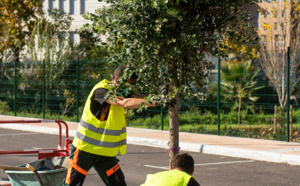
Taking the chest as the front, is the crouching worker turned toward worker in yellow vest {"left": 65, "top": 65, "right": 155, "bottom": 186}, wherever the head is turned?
no

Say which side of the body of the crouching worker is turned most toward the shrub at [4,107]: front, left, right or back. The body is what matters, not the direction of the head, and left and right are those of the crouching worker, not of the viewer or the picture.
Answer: left

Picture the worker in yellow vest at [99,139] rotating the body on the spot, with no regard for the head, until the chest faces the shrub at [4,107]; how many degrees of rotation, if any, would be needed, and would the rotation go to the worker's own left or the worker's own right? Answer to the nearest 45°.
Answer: approximately 90° to the worker's own left

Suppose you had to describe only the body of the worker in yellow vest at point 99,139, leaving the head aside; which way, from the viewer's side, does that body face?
to the viewer's right

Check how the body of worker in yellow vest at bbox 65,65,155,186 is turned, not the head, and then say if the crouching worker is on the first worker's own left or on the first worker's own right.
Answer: on the first worker's own right

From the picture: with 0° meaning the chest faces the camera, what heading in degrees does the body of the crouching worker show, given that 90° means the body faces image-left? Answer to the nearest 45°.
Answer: approximately 225°
